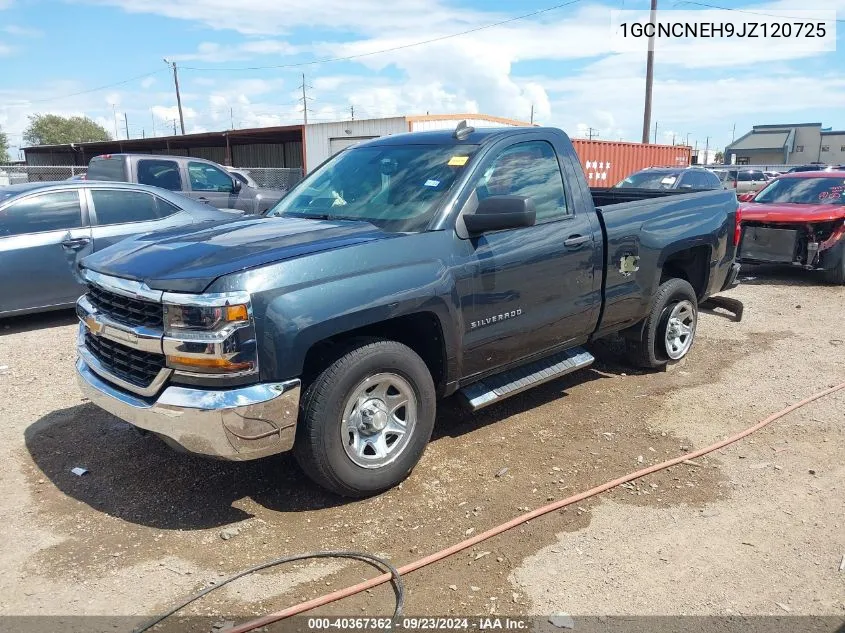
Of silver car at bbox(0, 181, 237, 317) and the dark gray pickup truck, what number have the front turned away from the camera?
0

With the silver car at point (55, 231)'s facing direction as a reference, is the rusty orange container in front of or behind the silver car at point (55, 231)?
behind

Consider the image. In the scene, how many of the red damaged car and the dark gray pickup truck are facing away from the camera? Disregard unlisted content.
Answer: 0

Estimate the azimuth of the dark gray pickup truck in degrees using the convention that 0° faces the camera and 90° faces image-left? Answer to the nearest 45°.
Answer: approximately 45°

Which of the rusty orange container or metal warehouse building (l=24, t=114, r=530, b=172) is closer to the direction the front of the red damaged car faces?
the metal warehouse building

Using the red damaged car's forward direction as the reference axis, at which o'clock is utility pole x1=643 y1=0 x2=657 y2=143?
The utility pole is roughly at 4 o'clock from the red damaged car.

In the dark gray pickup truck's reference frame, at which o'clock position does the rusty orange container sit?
The rusty orange container is roughly at 5 o'clock from the dark gray pickup truck.

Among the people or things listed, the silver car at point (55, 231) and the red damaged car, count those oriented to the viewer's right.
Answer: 0

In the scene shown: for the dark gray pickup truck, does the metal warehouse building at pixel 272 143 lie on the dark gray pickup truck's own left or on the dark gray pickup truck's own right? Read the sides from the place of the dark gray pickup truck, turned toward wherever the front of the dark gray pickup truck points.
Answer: on the dark gray pickup truck's own right

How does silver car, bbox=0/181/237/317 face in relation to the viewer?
to the viewer's left

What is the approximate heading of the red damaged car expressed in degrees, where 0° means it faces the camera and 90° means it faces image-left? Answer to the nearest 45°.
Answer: approximately 45°
